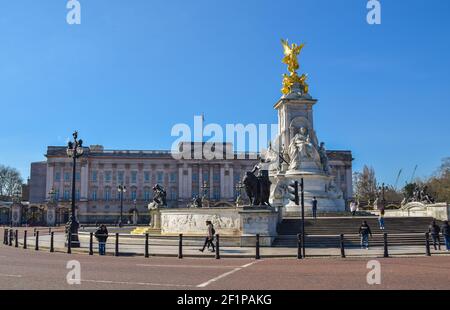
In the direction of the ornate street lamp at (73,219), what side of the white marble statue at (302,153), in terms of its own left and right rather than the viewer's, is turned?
right

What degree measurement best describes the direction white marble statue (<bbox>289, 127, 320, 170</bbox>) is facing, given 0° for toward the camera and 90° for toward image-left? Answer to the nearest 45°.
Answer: approximately 315°
